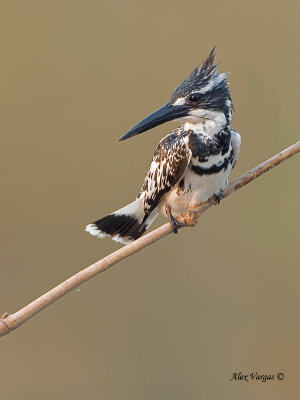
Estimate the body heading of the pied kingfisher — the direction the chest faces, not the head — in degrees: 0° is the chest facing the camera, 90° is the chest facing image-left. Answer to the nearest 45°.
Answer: approximately 315°
